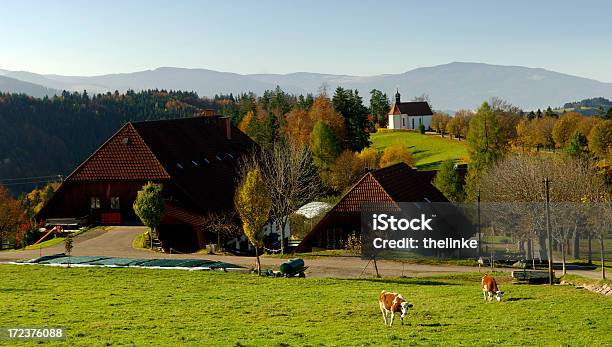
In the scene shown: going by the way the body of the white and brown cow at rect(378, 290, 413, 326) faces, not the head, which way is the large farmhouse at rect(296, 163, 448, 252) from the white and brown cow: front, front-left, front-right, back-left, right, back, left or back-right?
back-left

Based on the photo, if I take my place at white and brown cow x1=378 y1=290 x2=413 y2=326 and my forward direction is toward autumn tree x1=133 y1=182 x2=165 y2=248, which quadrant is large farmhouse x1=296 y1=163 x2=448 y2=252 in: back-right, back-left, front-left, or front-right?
front-right

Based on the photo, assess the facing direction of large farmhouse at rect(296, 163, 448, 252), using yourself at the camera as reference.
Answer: facing the viewer and to the left of the viewer

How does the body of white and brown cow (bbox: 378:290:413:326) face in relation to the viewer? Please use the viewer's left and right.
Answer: facing the viewer and to the right of the viewer

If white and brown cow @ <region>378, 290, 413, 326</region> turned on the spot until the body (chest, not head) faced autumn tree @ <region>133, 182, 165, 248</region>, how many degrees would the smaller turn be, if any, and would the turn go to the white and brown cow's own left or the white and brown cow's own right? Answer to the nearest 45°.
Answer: approximately 180°

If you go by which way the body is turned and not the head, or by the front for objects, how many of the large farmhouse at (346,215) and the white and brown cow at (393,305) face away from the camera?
0

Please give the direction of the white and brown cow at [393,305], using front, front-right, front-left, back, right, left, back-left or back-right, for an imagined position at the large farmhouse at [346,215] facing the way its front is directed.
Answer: front-left
